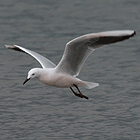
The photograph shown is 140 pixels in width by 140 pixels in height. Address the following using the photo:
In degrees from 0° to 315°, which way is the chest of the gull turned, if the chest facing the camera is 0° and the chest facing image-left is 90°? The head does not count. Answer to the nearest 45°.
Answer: approximately 45°
